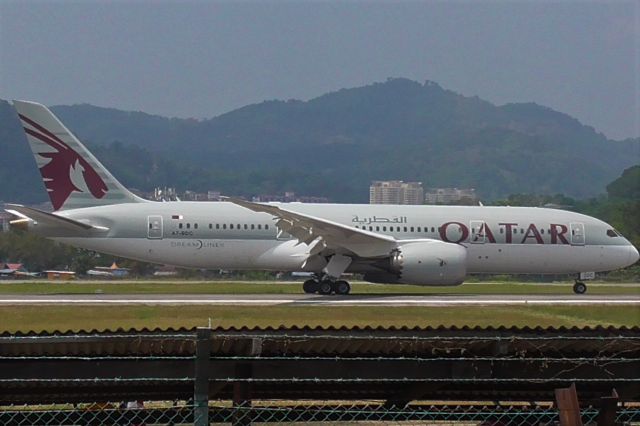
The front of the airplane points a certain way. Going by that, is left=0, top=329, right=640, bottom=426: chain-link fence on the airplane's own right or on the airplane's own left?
on the airplane's own right

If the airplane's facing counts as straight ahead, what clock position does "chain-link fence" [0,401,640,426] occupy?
The chain-link fence is roughly at 3 o'clock from the airplane.

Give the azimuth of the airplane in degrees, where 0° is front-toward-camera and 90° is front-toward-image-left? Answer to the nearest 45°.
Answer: approximately 270°
